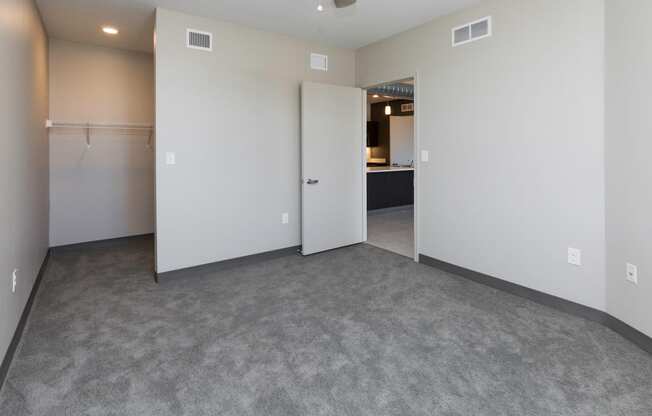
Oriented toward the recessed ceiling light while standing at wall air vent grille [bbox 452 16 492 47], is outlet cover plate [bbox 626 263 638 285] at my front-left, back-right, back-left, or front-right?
back-left

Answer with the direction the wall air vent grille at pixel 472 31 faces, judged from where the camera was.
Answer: facing the viewer and to the left of the viewer

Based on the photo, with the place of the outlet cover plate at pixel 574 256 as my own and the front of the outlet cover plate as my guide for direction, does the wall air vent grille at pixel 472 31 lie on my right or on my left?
on my right

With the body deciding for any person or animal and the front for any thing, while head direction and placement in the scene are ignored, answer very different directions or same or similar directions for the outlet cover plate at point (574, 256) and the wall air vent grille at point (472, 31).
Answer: same or similar directions

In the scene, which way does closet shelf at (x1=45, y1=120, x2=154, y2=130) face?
toward the camera

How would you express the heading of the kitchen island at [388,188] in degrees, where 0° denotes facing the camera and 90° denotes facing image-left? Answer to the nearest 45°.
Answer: approximately 315°

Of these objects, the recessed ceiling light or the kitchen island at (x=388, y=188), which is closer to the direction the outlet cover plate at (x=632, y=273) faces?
the recessed ceiling light

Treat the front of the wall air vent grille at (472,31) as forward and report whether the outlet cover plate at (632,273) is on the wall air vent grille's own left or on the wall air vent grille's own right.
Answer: on the wall air vent grille's own left
